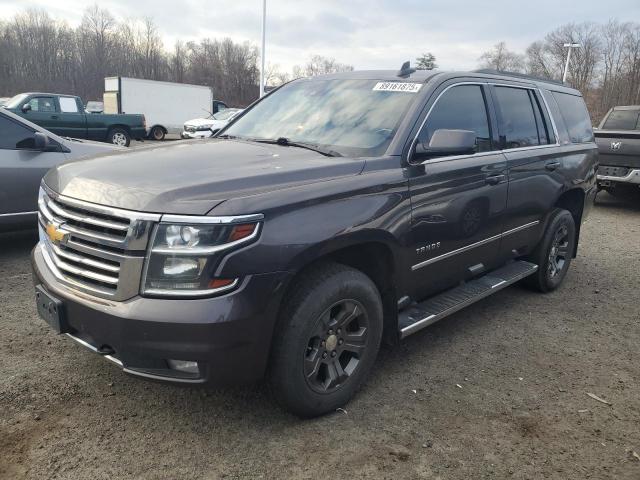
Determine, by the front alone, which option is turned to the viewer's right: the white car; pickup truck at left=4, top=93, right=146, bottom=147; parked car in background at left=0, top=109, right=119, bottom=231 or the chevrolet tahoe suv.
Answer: the parked car in background

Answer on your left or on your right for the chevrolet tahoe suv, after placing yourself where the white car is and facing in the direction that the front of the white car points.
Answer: on your left

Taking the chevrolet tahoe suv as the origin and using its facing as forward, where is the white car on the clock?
The white car is roughly at 4 o'clock from the chevrolet tahoe suv.

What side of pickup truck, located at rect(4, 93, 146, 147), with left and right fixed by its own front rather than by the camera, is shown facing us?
left

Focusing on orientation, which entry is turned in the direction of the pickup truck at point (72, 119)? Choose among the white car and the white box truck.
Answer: the white car

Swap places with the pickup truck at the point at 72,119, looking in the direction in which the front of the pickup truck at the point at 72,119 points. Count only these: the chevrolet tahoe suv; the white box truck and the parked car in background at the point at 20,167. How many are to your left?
2

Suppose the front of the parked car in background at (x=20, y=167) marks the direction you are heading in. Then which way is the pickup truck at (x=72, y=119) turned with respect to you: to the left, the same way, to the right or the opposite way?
the opposite way

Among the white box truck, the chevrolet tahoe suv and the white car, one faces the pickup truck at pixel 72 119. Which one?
the white car

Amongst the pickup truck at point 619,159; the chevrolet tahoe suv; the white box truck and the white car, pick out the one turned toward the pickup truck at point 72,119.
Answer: the white car

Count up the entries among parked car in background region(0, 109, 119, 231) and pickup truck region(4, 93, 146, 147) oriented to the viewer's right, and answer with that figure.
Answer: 1

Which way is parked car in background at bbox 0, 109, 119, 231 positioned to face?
to the viewer's right

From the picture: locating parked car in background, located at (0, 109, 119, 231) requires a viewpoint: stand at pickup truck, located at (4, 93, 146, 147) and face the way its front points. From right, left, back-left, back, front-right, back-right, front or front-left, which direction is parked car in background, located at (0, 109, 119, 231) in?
left

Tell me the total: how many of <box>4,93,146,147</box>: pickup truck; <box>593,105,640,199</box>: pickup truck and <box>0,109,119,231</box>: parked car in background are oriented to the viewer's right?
1
